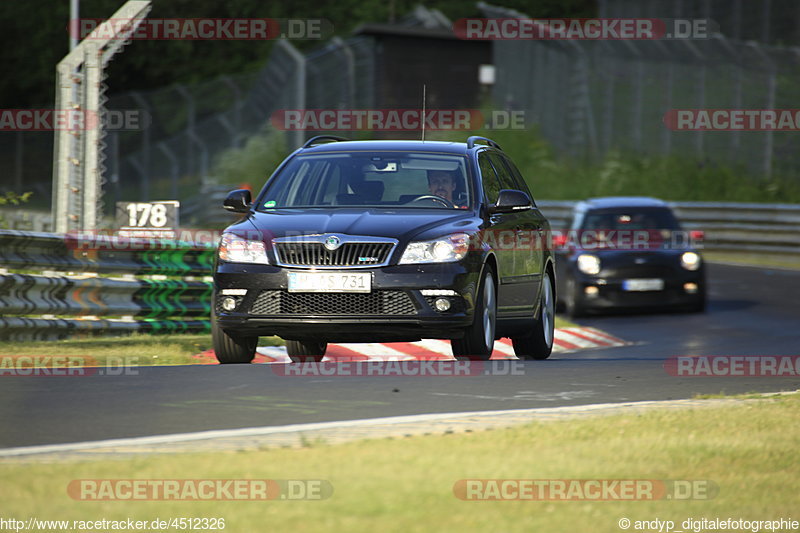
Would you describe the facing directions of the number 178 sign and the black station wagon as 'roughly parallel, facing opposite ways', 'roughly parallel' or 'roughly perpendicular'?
roughly parallel

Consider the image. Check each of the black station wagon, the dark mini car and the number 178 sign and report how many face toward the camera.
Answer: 3

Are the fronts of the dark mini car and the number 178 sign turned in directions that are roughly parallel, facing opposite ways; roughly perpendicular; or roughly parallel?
roughly parallel

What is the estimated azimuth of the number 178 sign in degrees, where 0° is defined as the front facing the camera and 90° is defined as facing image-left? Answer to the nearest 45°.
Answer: approximately 0°

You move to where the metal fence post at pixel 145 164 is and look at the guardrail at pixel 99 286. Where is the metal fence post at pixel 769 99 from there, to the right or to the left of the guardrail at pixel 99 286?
left

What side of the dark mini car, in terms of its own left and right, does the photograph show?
front

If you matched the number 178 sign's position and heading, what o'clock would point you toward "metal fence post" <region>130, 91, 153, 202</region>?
The metal fence post is roughly at 6 o'clock from the number 178 sign.

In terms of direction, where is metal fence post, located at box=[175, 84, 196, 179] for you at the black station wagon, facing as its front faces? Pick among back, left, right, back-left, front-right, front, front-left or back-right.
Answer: back

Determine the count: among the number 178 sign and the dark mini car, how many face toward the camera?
2

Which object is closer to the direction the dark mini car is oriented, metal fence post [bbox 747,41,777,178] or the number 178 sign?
the number 178 sign

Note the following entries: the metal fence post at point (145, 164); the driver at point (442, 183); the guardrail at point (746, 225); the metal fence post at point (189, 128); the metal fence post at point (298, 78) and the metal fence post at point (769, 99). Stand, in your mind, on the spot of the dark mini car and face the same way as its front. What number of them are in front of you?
1

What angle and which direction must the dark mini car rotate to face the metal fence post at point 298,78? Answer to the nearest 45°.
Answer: approximately 135° to its right

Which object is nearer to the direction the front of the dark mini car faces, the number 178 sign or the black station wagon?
the black station wagon
